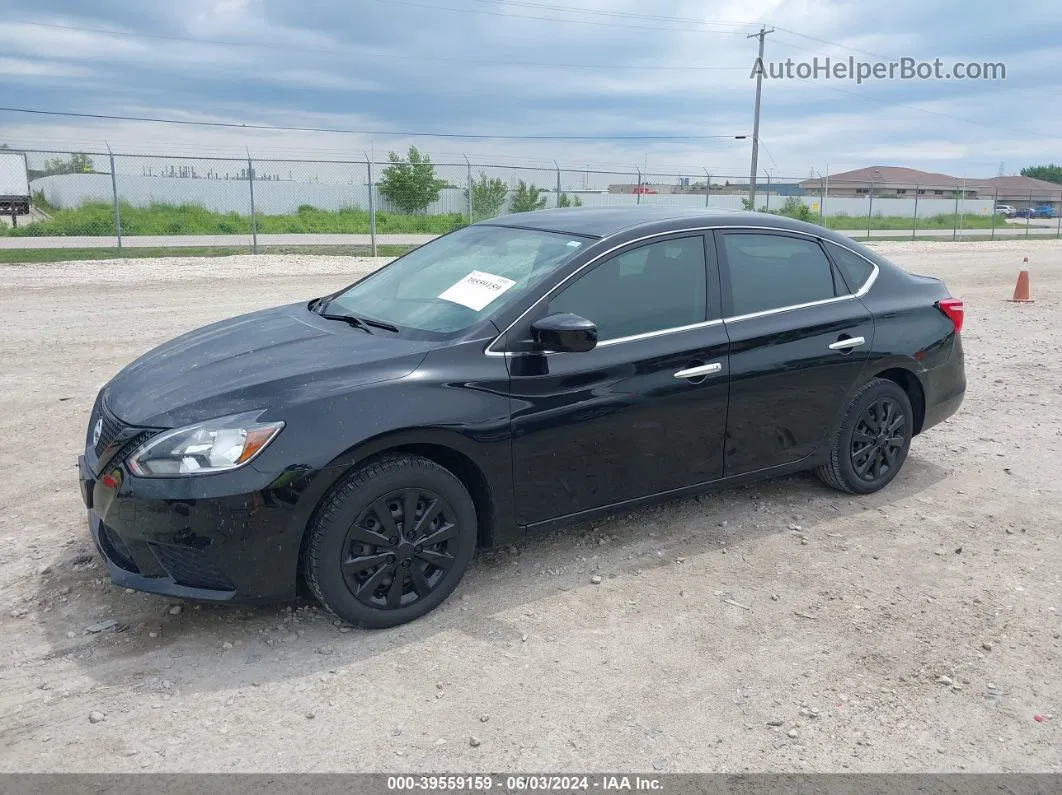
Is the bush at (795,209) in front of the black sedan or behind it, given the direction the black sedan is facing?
behind

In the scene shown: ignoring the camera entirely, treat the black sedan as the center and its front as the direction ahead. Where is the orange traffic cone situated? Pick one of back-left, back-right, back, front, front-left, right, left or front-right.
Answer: back

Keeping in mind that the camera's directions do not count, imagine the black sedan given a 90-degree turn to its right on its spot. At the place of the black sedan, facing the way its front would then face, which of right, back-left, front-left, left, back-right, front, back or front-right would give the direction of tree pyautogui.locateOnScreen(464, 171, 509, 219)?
front-right

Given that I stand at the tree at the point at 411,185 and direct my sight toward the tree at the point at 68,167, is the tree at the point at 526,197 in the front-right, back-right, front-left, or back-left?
back-right

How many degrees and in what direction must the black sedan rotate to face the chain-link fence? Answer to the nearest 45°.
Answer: approximately 135° to its right

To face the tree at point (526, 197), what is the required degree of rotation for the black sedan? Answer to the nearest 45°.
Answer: approximately 135° to its right

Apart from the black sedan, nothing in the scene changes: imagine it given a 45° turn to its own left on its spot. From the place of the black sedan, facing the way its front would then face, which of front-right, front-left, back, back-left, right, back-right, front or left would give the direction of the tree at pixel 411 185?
back

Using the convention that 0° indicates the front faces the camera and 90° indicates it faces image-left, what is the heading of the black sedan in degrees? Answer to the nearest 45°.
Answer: approximately 45°

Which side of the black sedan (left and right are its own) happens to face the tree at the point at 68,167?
right
